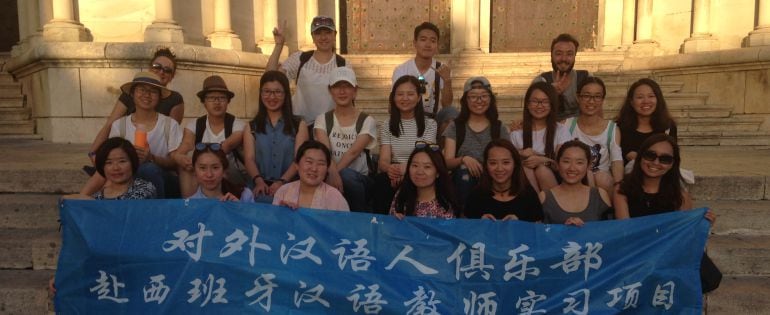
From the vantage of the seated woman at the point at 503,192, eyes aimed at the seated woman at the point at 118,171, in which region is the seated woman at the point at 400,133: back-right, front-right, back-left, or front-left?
front-right

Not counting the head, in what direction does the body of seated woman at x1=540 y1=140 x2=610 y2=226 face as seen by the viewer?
toward the camera

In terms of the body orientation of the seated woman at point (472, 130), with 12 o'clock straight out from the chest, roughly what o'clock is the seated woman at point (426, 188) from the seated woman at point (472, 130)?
the seated woman at point (426, 188) is roughly at 1 o'clock from the seated woman at point (472, 130).

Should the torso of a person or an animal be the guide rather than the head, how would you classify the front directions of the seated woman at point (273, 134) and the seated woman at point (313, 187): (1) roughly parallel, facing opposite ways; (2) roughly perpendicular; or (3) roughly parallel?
roughly parallel

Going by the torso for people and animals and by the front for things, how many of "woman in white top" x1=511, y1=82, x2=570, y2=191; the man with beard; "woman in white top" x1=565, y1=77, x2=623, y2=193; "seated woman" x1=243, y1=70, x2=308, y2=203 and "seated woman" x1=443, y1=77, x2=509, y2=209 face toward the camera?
5

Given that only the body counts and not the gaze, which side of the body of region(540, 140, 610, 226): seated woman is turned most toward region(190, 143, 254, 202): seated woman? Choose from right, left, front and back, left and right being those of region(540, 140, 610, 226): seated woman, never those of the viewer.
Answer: right

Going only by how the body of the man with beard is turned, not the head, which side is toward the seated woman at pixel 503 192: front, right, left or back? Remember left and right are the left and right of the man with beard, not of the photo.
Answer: front

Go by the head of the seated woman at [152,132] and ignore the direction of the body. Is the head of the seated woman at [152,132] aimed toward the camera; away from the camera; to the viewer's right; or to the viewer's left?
toward the camera

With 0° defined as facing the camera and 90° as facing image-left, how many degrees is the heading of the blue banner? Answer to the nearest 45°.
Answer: approximately 0°

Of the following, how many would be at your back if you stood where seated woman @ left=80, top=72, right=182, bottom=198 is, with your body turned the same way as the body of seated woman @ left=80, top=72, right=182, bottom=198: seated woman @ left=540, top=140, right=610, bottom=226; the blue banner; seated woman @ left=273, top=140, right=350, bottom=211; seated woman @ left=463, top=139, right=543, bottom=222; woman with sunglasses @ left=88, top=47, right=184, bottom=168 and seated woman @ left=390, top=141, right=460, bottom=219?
1

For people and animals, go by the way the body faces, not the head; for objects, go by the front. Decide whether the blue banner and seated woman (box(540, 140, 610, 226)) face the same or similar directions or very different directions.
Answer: same or similar directions

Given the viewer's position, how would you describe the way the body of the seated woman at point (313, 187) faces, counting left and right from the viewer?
facing the viewer

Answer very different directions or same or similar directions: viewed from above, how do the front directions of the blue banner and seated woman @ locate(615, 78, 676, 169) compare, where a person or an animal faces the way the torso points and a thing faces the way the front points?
same or similar directions

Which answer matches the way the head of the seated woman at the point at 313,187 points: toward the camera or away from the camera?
toward the camera

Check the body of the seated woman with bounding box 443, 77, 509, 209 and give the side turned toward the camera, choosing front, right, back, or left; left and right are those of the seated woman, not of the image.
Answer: front

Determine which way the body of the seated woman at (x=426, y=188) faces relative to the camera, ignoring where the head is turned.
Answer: toward the camera

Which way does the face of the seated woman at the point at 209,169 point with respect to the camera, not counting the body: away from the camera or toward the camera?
toward the camera

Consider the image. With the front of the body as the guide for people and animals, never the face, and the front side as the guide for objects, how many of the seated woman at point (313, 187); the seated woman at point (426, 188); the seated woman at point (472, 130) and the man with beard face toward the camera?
4

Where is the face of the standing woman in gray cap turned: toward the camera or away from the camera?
toward the camera

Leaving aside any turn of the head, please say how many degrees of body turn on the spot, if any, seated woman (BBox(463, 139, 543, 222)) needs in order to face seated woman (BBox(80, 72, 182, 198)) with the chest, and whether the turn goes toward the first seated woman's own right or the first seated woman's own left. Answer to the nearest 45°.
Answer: approximately 90° to the first seated woman's own right

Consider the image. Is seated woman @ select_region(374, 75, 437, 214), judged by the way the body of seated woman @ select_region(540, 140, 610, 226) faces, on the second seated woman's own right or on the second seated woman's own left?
on the second seated woman's own right
